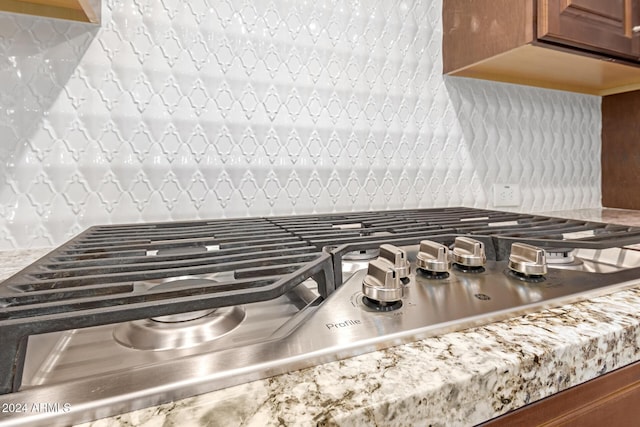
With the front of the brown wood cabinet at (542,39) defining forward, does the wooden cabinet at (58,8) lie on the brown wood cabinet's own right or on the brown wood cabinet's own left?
on the brown wood cabinet's own right

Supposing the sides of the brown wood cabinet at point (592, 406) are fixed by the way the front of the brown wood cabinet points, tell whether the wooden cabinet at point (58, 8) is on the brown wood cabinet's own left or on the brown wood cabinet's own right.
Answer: on the brown wood cabinet's own right

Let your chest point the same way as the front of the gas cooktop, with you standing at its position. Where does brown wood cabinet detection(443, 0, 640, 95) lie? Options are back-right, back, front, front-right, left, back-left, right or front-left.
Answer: left

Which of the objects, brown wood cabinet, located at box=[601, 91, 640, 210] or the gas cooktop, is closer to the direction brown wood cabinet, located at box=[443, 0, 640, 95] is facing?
the gas cooktop

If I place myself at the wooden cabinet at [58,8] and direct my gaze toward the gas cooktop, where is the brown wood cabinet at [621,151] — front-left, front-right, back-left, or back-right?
front-left

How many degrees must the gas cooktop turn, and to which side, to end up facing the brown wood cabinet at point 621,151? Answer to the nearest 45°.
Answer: approximately 90° to its left

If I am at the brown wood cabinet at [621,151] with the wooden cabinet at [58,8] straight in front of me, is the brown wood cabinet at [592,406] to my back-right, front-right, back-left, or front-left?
front-left

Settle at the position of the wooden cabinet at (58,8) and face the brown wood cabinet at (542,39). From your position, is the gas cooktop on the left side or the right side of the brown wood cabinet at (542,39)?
right

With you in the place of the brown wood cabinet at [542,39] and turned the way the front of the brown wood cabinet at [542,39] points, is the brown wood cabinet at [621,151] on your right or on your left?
on your left

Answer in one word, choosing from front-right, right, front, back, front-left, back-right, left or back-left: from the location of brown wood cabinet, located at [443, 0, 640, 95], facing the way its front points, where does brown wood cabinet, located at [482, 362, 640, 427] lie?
front-right

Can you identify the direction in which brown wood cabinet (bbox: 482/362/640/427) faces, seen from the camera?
facing the viewer and to the right of the viewer
